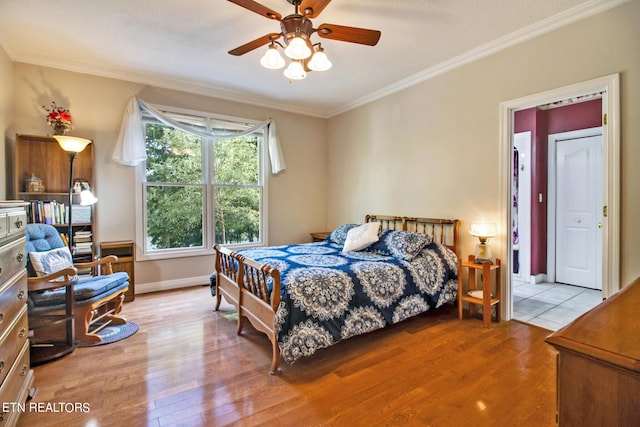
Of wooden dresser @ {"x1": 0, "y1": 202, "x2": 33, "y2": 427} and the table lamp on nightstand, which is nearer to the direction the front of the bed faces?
the wooden dresser

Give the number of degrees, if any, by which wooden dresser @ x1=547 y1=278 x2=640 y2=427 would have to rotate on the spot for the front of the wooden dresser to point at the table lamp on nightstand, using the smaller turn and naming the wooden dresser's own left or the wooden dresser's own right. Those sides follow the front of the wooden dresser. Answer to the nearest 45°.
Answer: approximately 45° to the wooden dresser's own right

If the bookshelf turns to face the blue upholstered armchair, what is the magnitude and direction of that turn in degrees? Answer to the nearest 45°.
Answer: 0° — it already faces it
